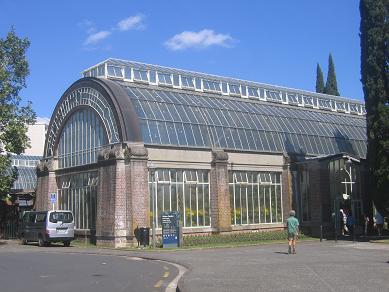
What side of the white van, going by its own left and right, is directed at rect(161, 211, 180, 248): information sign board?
back

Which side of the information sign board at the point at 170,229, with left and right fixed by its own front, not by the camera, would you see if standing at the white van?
right

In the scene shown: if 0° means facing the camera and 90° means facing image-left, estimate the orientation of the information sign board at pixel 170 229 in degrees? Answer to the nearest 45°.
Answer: approximately 0°

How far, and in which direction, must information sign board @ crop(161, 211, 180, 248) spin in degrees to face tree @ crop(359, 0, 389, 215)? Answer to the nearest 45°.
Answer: approximately 90° to its left

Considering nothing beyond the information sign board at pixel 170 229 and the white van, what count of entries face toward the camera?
1

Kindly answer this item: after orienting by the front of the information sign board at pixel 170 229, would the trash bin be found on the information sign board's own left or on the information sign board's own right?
on the information sign board's own right

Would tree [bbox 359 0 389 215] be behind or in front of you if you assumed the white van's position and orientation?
behind

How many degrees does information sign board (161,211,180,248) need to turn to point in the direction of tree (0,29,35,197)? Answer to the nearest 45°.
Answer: approximately 135° to its right

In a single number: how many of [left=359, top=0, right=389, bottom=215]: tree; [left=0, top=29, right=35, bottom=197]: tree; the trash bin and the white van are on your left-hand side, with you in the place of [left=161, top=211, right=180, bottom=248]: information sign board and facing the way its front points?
1
